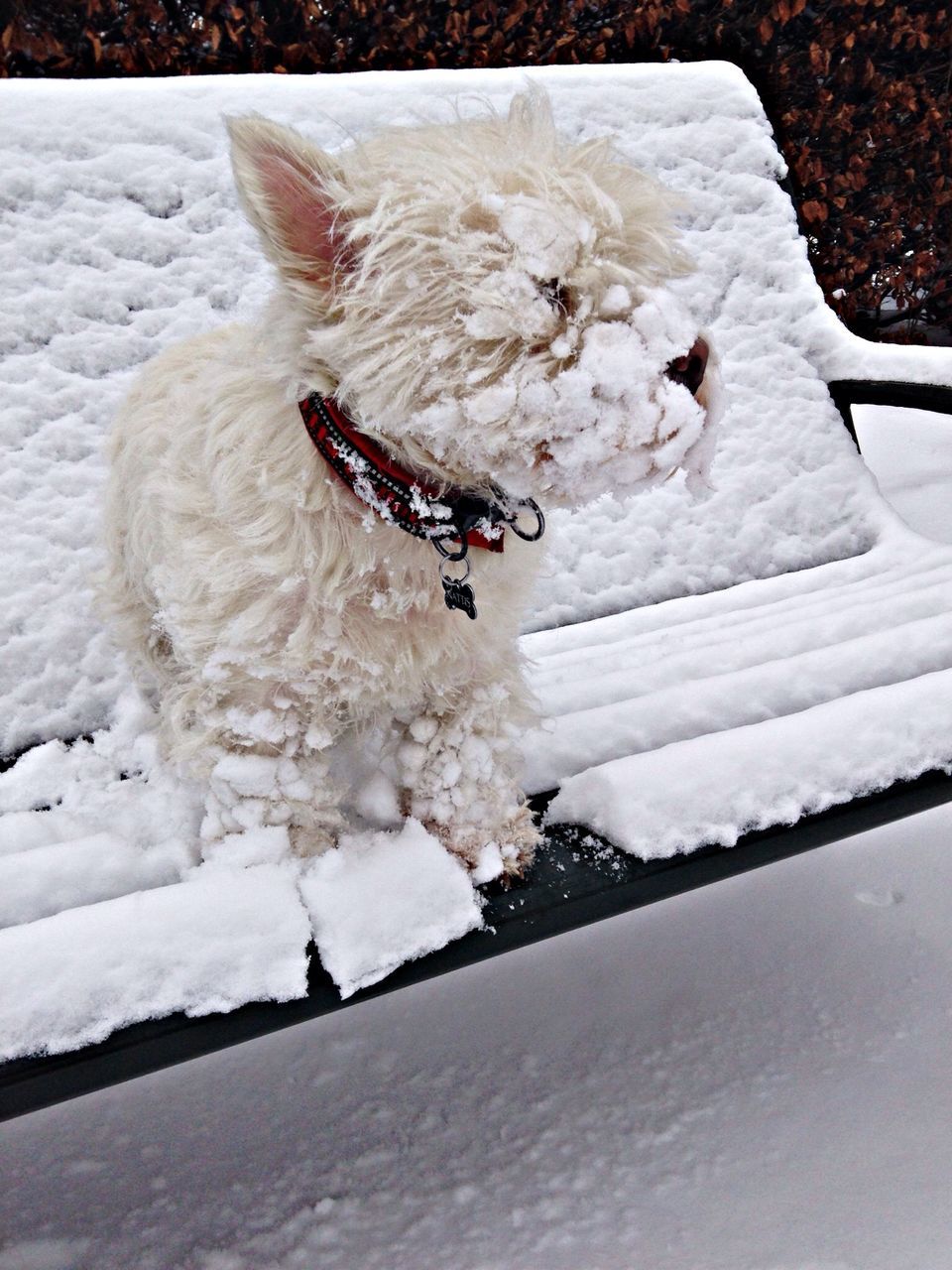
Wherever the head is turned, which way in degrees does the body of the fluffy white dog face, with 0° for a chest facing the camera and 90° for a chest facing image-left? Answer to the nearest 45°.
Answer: approximately 315°

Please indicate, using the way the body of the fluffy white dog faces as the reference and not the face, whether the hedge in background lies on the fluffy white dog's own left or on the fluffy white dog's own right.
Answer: on the fluffy white dog's own left
